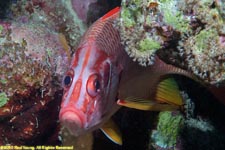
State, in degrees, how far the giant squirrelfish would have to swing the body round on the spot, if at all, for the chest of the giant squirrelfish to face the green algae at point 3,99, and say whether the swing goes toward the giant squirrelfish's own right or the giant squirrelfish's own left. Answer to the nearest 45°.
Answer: approximately 90° to the giant squirrelfish's own right
